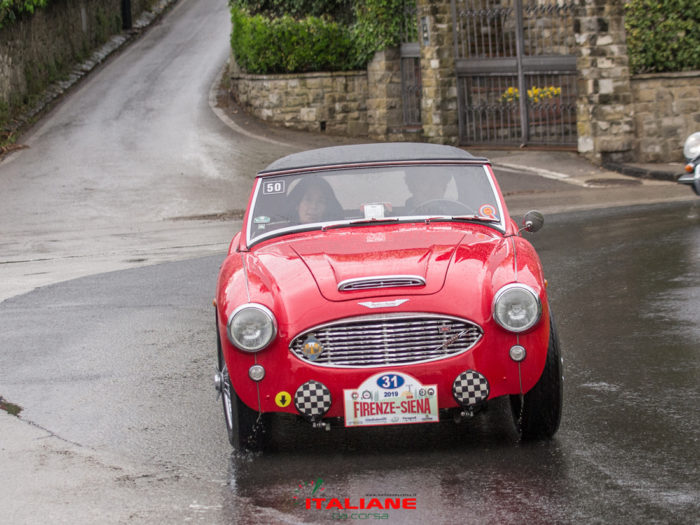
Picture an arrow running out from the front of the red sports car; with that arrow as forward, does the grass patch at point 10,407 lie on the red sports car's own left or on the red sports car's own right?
on the red sports car's own right

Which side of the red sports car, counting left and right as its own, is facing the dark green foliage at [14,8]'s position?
back

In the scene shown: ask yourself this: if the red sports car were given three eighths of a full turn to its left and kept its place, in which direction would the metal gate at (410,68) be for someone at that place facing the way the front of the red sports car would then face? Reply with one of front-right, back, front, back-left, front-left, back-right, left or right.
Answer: front-left

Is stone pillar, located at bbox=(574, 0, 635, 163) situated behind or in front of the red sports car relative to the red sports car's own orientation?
behind

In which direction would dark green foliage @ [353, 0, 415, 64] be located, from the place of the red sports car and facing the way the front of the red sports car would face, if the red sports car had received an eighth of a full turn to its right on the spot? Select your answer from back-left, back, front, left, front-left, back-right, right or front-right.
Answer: back-right

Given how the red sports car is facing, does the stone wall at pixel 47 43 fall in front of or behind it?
behind

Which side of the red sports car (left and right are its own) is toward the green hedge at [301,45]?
back

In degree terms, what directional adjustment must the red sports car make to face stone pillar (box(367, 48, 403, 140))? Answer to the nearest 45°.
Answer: approximately 180°

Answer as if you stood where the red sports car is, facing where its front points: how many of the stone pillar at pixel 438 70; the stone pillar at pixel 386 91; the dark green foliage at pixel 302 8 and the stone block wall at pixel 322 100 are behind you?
4

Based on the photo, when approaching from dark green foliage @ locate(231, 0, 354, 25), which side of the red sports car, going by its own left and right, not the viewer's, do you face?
back

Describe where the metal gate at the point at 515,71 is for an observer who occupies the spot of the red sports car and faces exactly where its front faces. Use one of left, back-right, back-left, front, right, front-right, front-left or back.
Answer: back

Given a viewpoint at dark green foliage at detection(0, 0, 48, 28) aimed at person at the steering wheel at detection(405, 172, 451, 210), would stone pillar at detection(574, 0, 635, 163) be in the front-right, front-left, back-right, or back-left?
front-left

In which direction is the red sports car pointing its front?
toward the camera

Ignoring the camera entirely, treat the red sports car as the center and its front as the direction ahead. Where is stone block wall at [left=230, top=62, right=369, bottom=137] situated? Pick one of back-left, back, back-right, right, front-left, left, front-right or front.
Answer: back

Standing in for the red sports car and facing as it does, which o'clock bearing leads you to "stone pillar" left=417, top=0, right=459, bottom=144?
The stone pillar is roughly at 6 o'clock from the red sports car.
